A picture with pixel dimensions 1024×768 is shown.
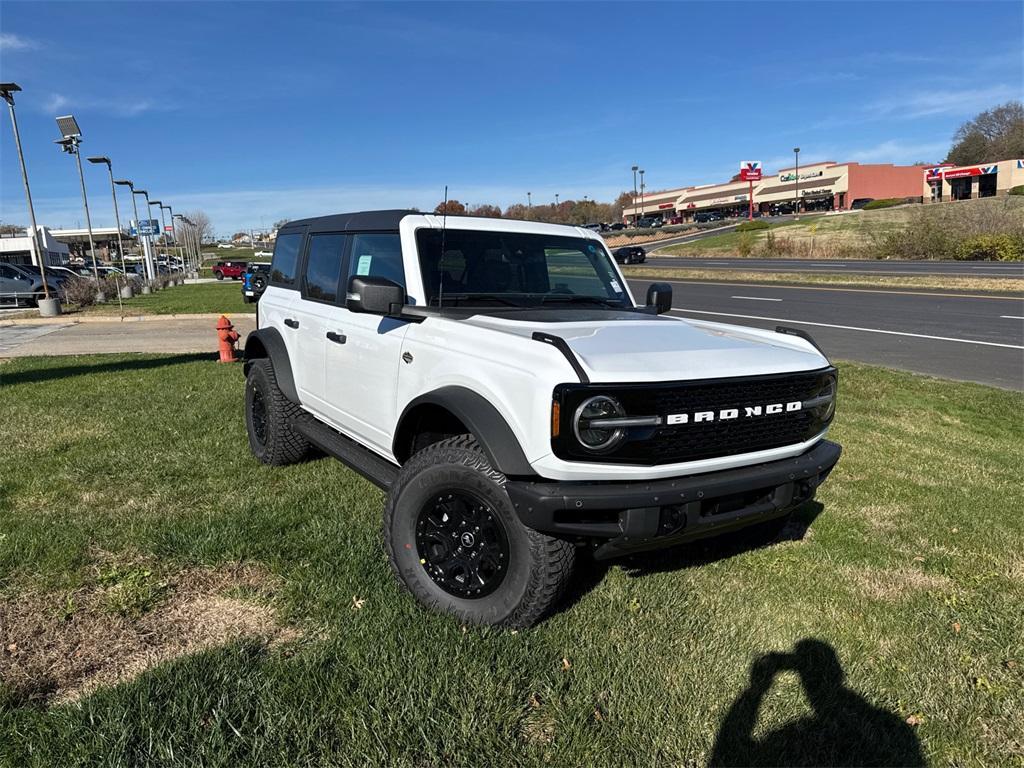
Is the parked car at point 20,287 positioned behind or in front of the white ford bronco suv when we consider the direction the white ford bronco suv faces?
behind

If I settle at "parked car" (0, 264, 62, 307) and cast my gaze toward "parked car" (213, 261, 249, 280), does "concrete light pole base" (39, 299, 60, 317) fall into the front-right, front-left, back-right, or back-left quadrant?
back-right

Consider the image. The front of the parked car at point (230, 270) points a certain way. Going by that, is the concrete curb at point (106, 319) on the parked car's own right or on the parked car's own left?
on the parked car's own left

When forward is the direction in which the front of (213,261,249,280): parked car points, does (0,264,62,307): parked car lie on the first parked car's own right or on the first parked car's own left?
on the first parked car's own left

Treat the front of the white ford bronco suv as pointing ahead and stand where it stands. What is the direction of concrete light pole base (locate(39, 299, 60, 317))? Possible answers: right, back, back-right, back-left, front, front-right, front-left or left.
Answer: back

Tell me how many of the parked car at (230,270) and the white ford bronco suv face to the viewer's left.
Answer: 1

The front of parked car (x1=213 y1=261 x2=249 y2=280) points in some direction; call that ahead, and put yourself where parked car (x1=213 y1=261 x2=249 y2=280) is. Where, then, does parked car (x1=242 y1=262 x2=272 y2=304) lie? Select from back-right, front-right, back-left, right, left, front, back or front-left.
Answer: left

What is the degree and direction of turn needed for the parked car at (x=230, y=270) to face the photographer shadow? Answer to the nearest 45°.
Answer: approximately 90° to its left

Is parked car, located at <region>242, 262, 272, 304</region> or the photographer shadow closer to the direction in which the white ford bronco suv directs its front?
the photographer shadow

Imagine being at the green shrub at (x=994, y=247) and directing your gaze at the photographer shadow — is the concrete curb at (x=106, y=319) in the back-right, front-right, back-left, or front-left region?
front-right

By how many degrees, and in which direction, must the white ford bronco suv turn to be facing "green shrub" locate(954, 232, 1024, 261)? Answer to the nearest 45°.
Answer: approximately 90° to its left

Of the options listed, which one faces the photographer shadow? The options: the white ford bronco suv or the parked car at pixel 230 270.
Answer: the white ford bronco suv

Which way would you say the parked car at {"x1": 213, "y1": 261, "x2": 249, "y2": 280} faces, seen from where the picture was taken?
facing to the left of the viewer

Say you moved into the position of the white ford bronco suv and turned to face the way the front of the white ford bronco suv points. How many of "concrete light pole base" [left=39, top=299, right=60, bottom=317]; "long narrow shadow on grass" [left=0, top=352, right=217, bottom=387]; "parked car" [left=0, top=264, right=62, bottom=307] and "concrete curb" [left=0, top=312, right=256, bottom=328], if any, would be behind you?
4
